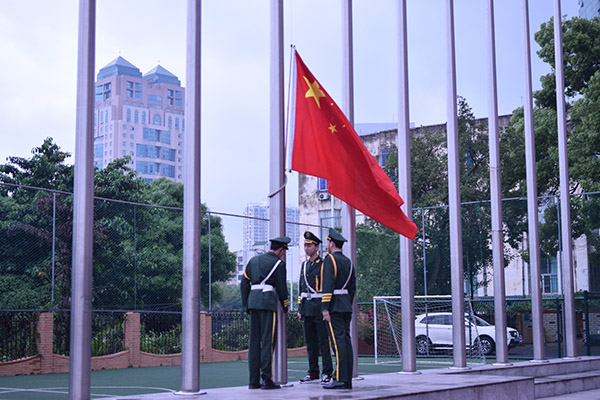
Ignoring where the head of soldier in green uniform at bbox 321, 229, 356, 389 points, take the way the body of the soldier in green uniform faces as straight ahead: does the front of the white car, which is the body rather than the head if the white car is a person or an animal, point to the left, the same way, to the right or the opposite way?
the opposite way

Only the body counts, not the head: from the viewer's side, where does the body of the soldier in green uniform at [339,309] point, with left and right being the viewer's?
facing away from the viewer and to the left of the viewer

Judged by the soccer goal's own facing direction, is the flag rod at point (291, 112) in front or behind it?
in front

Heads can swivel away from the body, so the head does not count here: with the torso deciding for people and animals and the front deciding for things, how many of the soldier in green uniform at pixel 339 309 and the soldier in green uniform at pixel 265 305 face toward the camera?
0

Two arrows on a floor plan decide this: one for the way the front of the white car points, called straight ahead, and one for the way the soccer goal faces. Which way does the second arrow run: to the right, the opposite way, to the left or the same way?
to the right

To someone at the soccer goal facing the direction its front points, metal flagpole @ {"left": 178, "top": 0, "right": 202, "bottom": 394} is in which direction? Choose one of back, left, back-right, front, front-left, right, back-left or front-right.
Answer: front-left

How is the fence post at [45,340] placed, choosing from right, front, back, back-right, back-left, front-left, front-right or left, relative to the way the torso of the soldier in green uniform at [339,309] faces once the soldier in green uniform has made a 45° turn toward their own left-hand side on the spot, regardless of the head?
front-right

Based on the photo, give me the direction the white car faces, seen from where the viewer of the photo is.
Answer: facing the viewer and to the right of the viewer

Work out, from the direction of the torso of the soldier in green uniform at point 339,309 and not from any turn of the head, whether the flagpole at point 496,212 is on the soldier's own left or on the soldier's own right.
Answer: on the soldier's own right

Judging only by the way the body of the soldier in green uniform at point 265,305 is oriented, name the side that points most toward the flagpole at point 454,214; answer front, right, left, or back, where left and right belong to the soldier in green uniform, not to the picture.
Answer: front

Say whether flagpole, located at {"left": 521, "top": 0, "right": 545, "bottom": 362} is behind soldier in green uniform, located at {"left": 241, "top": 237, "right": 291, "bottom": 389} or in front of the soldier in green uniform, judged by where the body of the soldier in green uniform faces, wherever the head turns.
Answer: in front

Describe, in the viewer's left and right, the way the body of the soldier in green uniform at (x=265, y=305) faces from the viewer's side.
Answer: facing away from the viewer and to the right of the viewer

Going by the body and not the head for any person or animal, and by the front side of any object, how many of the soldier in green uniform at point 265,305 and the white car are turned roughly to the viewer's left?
0

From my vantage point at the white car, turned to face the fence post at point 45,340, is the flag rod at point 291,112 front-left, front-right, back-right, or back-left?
front-left

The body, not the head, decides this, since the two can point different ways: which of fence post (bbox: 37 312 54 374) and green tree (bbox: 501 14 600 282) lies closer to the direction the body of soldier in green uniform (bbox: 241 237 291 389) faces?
the green tree
